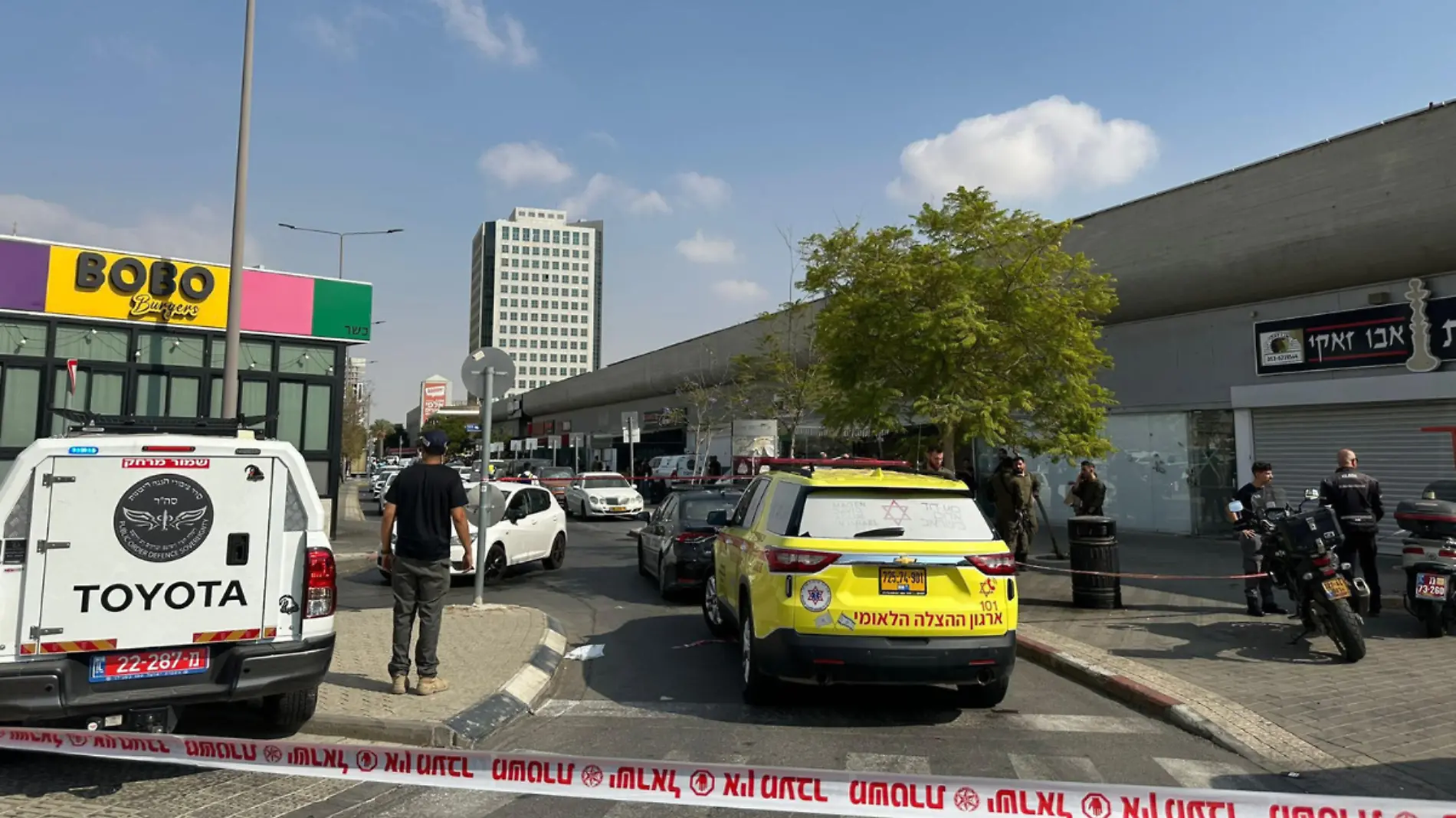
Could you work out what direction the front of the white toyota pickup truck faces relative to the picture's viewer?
facing away from the viewer

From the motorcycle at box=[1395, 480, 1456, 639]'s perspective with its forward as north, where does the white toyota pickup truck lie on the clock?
The white toyota pickup truck is roughly at 7 o'clock from the motorcycle.

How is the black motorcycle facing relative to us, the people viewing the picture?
facing away from the viewer and to the left of the viewer

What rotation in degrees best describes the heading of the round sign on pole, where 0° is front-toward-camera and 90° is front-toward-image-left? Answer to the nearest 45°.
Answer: approximately 180°

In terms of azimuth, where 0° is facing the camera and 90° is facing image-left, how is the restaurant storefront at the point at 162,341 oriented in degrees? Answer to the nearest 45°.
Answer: approximately 315°

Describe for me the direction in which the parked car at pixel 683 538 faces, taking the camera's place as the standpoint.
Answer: facing away from the viewer and to the left of the viewer

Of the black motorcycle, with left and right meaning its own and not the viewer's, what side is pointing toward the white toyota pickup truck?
left

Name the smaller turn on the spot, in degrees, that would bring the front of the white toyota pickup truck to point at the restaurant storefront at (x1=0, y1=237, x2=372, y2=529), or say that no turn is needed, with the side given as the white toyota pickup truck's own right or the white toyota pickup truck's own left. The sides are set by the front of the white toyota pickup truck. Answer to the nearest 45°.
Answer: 0° — it already faces it

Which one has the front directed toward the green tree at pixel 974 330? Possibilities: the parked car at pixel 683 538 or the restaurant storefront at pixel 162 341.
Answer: the restaurant storefront

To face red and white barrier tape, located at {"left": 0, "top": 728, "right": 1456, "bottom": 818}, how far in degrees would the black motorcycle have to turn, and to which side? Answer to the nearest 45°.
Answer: approximately 135° to its left

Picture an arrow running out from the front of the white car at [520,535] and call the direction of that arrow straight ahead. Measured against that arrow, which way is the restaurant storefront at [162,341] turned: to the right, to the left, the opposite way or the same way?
to the left

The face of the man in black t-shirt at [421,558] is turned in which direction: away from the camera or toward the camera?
away from the camera

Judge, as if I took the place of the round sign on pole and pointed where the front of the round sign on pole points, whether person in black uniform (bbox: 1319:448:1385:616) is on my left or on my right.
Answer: on my right

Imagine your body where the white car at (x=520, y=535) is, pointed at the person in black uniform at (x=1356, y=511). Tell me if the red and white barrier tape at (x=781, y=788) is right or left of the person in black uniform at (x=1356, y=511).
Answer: right

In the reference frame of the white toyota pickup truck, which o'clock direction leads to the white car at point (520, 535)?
The white car is roughly at 1 o'clock from the white toyota pickup truck.
